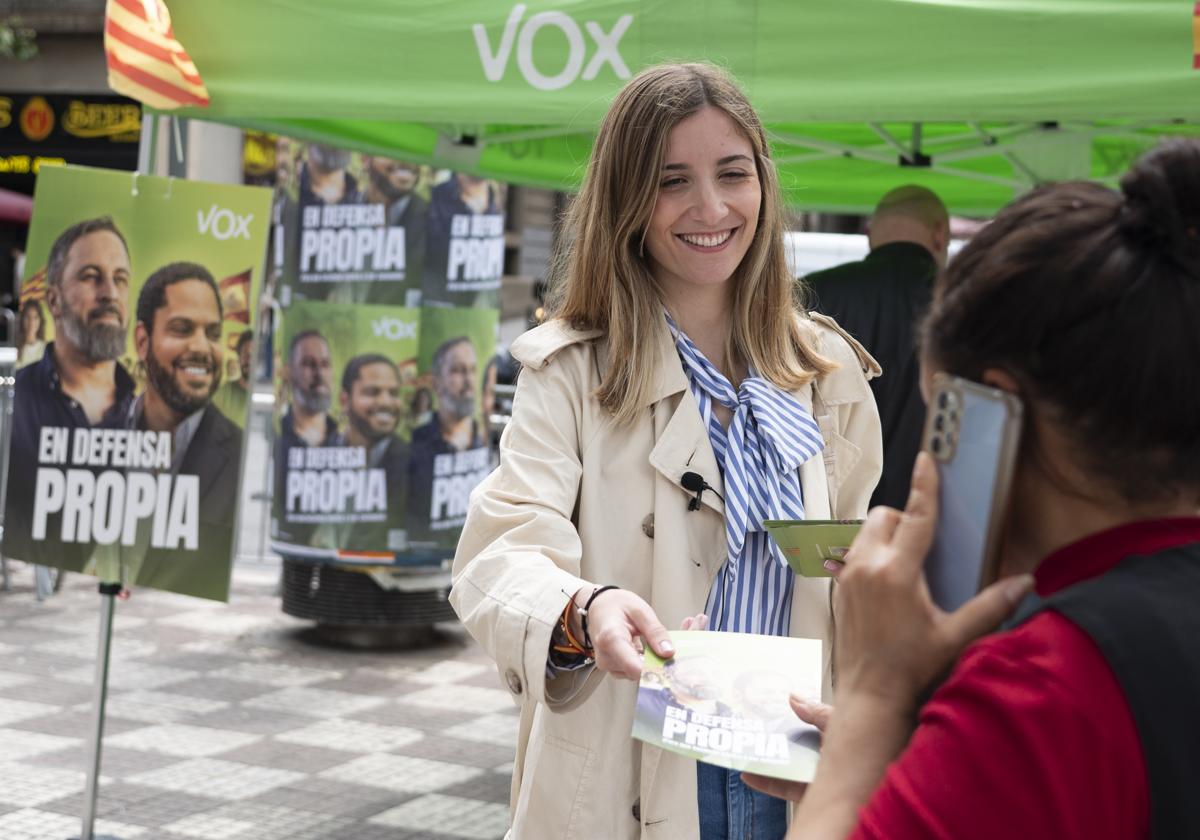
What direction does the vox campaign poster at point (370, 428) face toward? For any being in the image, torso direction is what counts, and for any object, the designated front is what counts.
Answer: toward the camera

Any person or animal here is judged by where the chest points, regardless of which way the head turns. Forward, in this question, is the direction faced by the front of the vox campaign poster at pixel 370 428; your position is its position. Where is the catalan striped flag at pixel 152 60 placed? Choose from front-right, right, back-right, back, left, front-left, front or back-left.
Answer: front

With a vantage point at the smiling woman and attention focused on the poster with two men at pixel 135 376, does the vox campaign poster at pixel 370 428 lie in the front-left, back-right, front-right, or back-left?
front-right

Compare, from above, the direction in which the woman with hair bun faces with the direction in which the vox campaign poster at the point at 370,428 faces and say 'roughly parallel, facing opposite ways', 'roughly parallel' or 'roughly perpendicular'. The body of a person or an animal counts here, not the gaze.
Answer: roughly parallel, facing opposite ways

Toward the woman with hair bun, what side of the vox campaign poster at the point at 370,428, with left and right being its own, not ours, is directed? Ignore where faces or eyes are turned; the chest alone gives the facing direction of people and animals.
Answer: front

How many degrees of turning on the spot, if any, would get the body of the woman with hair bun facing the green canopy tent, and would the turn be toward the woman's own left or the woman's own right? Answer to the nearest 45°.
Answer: approximately 45° to the woman's own right

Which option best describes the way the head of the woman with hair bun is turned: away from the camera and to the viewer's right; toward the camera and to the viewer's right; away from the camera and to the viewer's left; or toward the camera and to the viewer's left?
away from the camera and to the viewer's left

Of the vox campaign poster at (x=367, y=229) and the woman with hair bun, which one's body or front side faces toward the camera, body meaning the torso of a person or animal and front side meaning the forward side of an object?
the vox campaign poster

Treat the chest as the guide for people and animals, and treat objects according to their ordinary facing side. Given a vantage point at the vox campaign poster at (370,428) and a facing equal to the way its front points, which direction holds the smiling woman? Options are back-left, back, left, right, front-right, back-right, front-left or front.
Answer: front

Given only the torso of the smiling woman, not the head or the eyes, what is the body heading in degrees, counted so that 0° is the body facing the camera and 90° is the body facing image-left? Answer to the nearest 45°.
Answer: approximately 315°

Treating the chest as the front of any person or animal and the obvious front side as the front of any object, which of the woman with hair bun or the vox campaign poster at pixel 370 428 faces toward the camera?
the vox campaign poster

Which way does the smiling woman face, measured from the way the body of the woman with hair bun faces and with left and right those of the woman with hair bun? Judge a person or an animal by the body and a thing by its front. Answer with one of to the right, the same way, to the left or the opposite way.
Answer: the opposite way

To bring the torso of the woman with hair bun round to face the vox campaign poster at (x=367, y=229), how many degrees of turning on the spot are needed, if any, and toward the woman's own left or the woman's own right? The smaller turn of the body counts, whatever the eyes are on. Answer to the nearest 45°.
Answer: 0° — they already face it

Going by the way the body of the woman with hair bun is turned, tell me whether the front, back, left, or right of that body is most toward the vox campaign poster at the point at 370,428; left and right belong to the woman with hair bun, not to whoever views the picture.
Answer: front

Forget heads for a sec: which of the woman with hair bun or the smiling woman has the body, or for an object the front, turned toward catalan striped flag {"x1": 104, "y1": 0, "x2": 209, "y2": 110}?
the woman with hair bun

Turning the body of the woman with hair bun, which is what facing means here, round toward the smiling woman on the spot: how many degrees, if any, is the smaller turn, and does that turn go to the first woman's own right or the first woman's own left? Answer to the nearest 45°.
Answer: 0° — they already face them

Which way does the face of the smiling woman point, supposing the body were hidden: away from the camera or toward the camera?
toward the camera
